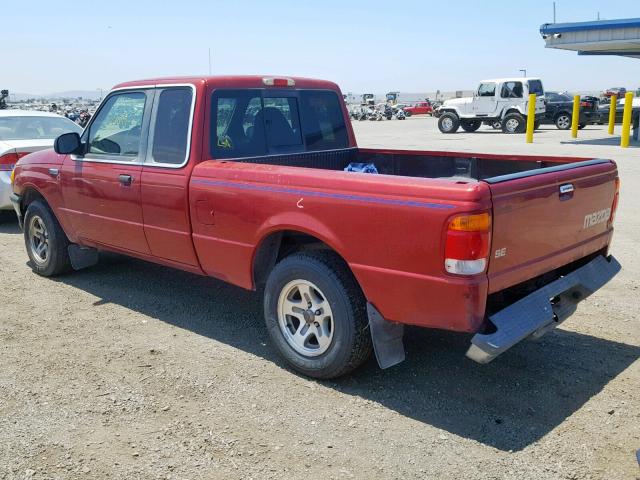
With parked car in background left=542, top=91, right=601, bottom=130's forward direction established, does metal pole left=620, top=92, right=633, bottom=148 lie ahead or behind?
behind

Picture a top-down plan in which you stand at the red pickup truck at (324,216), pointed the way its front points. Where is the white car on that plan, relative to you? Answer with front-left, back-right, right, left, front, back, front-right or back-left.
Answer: front

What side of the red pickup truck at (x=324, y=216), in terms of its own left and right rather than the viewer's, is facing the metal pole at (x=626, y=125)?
right

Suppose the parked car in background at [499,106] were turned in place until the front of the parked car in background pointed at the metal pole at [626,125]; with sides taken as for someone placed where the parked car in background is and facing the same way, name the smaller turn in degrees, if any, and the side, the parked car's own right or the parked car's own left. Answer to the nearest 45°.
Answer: approximately 180°

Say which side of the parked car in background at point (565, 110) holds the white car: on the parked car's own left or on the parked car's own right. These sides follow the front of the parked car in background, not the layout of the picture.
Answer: on the parked car's own left

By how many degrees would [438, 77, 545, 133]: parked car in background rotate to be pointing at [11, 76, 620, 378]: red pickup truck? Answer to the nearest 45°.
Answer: approximately 135° to its left

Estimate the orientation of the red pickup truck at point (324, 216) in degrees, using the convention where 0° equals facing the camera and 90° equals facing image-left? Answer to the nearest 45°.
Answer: approximately 135°

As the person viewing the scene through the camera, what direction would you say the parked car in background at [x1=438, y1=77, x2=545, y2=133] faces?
facing away from the viewer and to the left of the viewer

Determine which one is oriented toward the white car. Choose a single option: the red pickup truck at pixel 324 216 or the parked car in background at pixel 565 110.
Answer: the red pickup truck

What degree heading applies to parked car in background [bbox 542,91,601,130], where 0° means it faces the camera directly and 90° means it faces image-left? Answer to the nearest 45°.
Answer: approximately 135°

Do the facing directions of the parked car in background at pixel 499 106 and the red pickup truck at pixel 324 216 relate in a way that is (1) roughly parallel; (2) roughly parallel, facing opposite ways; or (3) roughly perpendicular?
roughly parallel
